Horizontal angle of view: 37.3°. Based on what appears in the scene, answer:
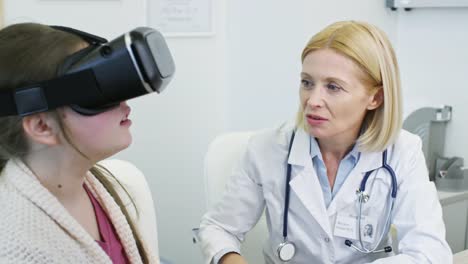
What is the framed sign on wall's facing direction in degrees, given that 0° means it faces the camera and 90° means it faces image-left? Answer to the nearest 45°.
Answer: approximately 0°

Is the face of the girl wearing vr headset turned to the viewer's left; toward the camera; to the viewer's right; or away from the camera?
to the viewer's right

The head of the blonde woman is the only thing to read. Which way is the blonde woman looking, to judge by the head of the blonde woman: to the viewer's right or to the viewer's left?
to the viewer's left

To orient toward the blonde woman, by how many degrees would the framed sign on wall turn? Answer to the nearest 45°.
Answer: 0° — it already faces them
